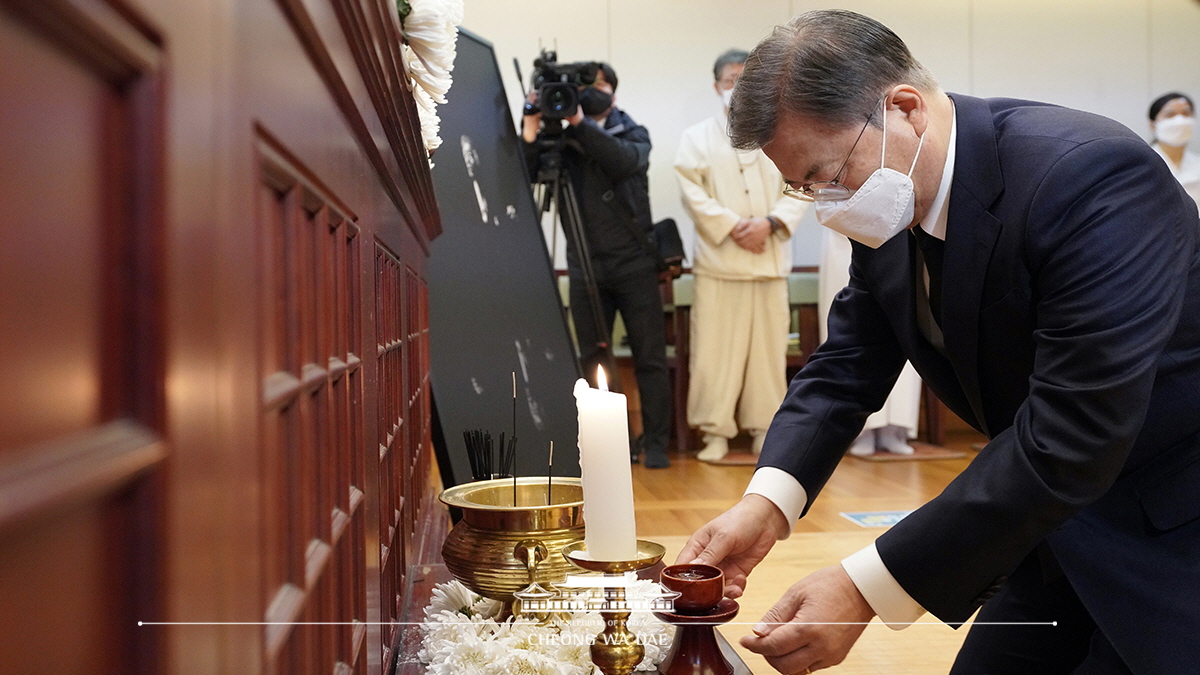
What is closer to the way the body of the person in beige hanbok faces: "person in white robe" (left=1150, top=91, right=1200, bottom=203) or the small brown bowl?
the small brown bowl

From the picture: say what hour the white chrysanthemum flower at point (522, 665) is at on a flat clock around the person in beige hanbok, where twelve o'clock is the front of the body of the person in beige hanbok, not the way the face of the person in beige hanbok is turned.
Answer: The white chrysanthemum flower is roughly at 12 o'clock from the person in beige hanbok.

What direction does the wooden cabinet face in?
to the viewer's right

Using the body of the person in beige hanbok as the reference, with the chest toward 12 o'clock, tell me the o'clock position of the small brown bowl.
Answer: The small brown bowl is roughly at 12 o'clock from the person in beige hanbok.
